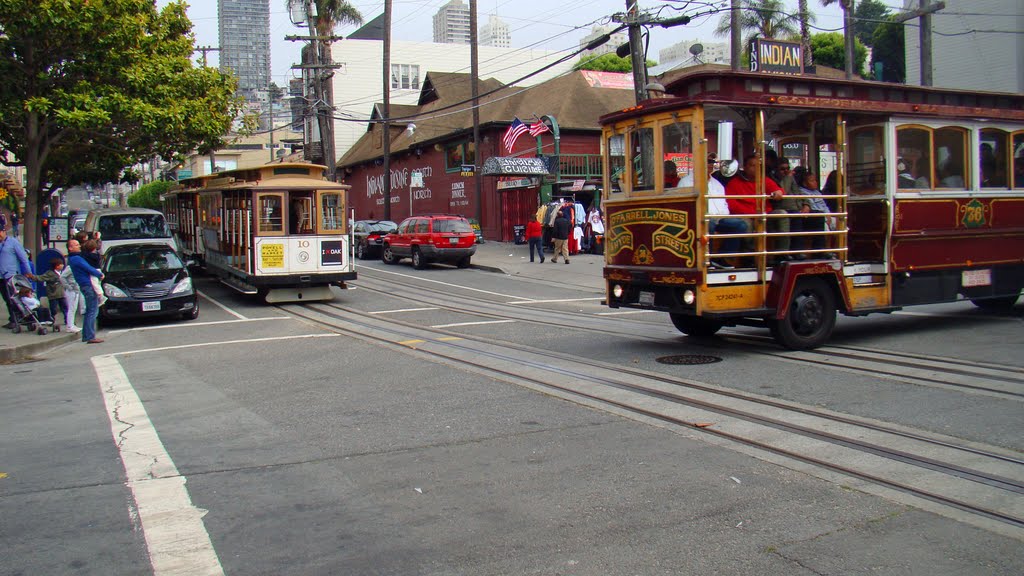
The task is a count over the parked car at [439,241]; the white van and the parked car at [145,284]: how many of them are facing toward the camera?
2

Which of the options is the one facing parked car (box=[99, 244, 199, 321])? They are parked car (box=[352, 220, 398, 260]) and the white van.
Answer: the white van

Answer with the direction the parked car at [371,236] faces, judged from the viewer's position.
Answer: facing away from the viewer and to the left of the viewer

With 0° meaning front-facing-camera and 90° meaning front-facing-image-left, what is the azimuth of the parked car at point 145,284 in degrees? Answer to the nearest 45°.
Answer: approximately 0°

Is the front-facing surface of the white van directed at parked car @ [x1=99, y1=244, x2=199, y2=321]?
yes

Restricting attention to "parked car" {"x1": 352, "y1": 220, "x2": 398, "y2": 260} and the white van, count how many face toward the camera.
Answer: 1

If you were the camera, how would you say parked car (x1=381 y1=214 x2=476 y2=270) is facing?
facing away from the viewer and to the left of the viewer

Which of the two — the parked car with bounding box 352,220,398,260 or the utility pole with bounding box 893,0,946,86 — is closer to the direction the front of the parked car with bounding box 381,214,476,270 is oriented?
the parked car
